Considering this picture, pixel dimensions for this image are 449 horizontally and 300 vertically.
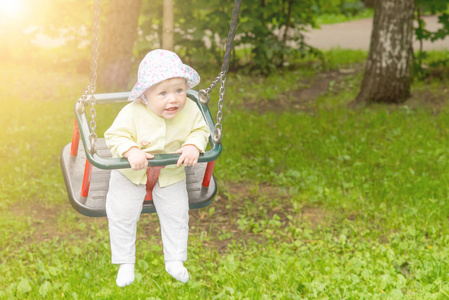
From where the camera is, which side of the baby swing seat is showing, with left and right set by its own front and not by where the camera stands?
front

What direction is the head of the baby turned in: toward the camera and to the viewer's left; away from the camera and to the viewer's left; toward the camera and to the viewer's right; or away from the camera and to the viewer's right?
toward the camera and to the viewer's right

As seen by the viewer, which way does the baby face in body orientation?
toward the camera
